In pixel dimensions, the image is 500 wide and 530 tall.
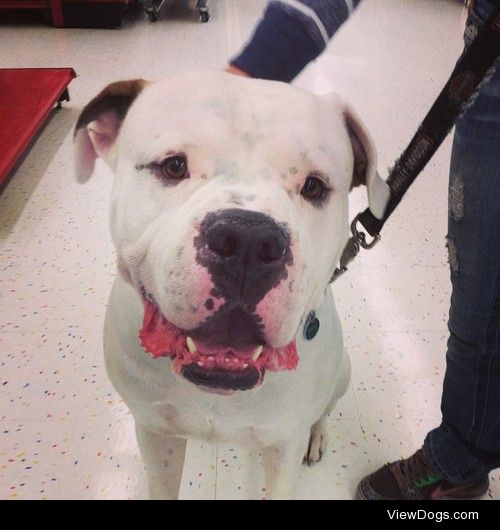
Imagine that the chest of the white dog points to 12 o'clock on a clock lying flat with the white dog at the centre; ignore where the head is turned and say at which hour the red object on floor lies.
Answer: The red object on floor is roughly at 5 o'clock from the white dog.

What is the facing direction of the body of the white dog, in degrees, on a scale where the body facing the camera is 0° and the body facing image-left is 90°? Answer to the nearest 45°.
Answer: approximately 0°
